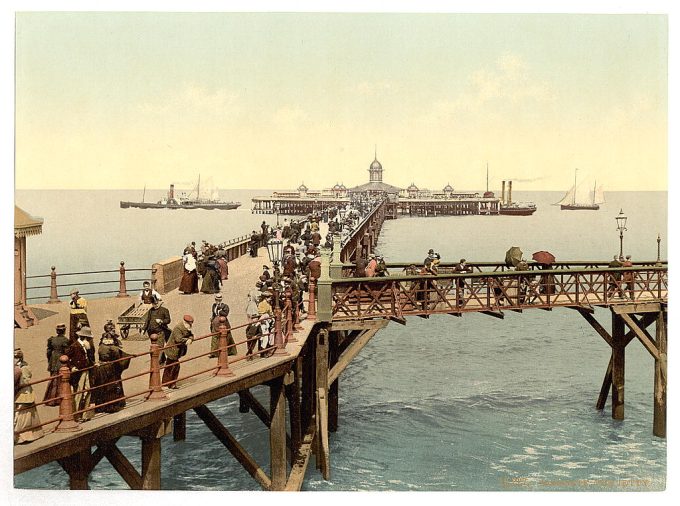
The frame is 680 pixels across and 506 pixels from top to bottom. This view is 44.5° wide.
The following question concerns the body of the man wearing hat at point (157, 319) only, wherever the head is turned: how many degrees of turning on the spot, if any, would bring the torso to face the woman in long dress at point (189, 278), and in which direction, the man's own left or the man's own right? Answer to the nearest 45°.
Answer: approximately 180°

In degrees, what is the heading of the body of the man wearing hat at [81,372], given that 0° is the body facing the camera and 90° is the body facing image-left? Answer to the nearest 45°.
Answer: approximately 315°

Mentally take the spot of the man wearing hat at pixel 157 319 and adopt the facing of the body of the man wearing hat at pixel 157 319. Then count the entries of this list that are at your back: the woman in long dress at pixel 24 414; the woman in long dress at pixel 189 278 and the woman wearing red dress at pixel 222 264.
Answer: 2

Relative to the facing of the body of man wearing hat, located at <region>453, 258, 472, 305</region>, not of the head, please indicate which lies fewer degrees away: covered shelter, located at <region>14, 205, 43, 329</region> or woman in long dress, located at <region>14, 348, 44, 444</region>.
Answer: the woman in long dress

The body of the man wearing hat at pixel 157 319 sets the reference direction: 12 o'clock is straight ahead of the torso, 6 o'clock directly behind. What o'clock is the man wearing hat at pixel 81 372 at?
the man wearing hat at pixel 81 372 is roughly at 1 o'clock from the man wearing hat at pixel 157 319.

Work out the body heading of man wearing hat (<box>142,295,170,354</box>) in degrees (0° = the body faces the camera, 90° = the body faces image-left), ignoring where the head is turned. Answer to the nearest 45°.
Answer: approximately 0°

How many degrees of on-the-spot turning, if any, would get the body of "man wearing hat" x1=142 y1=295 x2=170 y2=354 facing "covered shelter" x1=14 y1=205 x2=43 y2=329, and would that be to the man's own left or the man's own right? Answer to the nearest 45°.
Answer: approximately 135° to the man's own right

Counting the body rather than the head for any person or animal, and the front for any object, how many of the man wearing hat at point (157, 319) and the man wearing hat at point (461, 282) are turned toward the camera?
2

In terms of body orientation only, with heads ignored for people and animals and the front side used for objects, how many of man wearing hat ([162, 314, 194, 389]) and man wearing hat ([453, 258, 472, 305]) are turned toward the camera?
1
